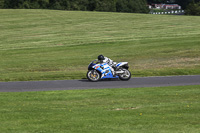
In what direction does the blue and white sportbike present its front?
to the viewer's left
